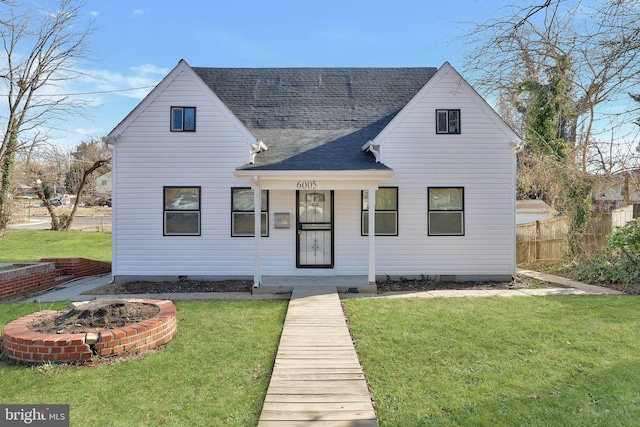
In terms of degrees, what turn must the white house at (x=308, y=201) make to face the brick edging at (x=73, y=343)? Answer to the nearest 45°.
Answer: approximately 45° to its right

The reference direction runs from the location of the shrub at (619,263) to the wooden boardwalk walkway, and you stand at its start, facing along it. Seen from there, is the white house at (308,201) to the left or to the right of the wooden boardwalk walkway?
right

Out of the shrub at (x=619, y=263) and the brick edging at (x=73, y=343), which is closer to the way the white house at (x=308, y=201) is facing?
the brick edging

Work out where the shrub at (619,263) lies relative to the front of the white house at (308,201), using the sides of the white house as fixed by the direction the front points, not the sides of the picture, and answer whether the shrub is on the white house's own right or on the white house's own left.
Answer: on the white house's own left

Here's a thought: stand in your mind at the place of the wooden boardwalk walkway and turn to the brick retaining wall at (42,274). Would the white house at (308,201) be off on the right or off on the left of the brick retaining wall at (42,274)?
right

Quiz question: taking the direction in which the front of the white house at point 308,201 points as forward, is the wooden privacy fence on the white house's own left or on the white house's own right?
on the white house's own left

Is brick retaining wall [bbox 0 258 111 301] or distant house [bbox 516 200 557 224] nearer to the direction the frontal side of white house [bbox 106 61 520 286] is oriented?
the brick retaining wall

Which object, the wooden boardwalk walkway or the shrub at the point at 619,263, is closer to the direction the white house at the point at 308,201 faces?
the wooden boardwalk walkway

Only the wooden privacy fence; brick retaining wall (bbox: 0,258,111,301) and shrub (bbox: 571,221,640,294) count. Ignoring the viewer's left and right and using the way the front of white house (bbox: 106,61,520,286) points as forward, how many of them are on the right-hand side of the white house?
1

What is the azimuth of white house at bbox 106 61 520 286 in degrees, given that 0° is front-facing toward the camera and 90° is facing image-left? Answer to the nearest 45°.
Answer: approximately 0°

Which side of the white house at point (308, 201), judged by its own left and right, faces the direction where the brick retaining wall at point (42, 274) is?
right

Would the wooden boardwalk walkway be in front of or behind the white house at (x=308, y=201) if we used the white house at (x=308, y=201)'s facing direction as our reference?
in front
